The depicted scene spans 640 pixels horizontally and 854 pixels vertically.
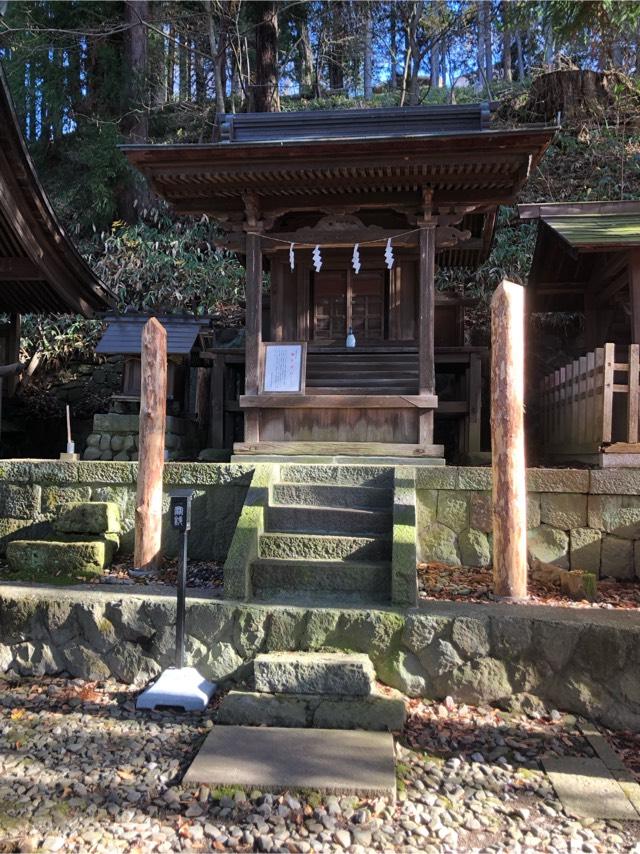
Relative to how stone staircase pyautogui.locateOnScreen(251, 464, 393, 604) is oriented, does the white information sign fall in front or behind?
behind

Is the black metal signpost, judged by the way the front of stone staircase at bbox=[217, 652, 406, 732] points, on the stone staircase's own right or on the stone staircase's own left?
on the stone staircase's own right

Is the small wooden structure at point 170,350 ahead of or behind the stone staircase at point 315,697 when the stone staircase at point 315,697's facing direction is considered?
behind

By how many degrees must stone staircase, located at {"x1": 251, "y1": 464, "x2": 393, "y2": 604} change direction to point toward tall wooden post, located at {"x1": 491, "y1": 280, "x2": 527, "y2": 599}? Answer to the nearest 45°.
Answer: approximately 90° to its left

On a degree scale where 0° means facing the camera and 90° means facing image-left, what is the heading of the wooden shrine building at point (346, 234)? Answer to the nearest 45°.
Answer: approximately 0°
